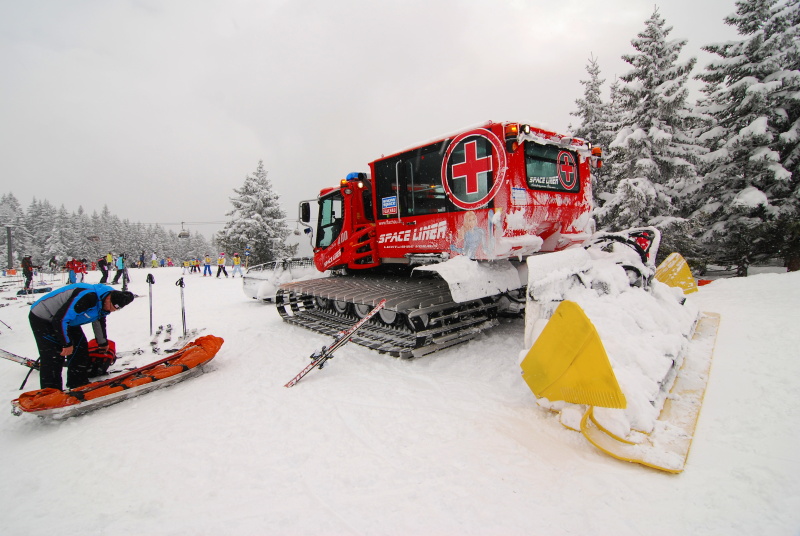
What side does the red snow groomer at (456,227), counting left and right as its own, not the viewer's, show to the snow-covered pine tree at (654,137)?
right

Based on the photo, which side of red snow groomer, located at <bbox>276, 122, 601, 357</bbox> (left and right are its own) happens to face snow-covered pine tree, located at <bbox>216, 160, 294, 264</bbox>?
front

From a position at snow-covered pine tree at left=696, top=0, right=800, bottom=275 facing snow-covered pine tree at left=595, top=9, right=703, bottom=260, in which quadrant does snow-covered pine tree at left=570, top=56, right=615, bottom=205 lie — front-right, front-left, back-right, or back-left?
front-right

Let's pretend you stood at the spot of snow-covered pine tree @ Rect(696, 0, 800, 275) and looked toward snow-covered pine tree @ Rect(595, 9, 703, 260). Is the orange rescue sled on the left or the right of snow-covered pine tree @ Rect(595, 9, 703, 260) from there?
left

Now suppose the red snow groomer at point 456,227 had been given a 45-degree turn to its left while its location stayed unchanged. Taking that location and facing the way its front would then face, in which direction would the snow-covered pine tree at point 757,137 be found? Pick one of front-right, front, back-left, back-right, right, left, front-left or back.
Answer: back-right

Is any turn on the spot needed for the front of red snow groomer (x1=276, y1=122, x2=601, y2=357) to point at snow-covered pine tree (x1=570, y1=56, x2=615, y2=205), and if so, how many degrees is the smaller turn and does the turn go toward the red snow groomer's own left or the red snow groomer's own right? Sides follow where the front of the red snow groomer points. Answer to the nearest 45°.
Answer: approximately 90° to the red snow groomer's own right

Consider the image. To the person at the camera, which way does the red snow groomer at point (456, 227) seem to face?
facing away from the viewer and to the left of the viewer

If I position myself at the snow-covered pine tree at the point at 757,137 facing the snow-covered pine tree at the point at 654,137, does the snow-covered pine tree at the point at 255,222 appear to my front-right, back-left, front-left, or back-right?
front-right
